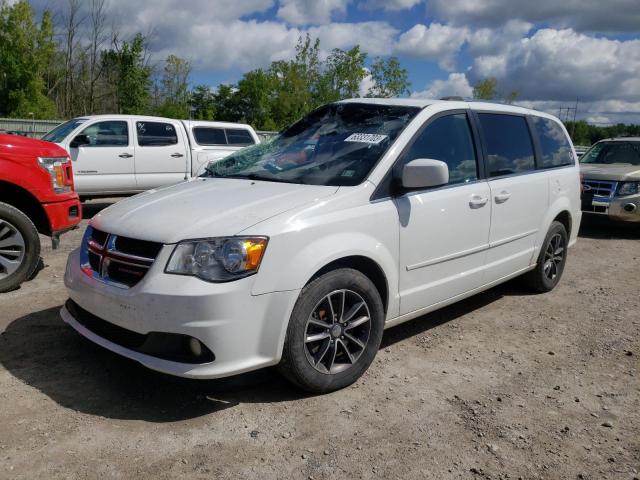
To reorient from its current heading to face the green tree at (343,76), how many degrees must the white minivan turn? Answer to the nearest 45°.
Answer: approximately 135° to its right

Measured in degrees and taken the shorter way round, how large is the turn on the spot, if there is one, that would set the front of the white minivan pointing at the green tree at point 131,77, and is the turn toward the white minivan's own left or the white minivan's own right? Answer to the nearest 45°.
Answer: approximately 135° to the white minivan's own right

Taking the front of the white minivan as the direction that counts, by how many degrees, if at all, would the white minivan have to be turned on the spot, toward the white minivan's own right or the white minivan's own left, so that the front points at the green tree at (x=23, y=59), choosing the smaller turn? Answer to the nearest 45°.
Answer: approximately 90° to the white minivan's own right

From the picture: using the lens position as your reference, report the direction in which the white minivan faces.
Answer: facing the viewer and to the left of the viewer

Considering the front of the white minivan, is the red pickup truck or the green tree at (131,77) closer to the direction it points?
the red pickup truck

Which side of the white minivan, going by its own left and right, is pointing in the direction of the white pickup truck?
right

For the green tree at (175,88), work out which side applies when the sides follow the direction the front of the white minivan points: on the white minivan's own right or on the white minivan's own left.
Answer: on the white minivan's own right

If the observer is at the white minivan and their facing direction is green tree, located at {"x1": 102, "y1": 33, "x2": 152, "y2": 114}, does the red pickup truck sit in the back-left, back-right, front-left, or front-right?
front-left

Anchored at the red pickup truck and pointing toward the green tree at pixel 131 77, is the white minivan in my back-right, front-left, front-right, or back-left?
back-right
